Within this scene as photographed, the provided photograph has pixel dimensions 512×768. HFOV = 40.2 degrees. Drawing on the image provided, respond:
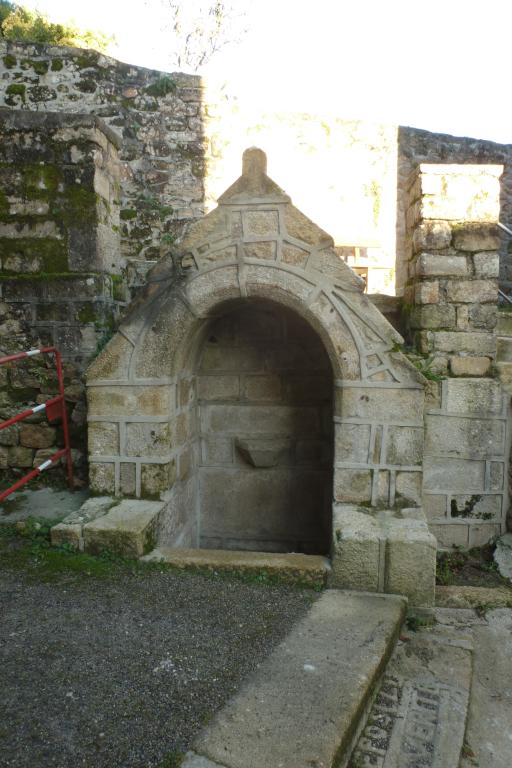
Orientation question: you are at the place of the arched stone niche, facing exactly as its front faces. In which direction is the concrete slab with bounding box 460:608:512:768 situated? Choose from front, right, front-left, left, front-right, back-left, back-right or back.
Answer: front-left

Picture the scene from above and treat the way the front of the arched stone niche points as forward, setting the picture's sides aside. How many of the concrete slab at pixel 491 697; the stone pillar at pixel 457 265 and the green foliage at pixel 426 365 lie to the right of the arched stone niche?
0

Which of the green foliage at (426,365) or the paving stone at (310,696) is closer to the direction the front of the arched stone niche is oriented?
the paving stone

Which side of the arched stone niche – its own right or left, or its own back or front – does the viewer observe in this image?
front

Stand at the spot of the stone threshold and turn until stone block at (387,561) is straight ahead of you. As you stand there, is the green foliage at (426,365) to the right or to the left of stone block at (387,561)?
left

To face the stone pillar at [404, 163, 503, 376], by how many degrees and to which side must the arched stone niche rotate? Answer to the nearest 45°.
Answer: approximately 90° to its left

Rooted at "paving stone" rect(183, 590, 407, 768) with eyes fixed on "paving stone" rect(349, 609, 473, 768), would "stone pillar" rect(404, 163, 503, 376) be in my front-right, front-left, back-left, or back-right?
front-left

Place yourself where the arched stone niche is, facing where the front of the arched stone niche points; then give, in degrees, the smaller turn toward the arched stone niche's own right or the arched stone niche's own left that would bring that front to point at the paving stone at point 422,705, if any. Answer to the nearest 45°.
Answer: approximately 45° to the arched stone niche's own left
